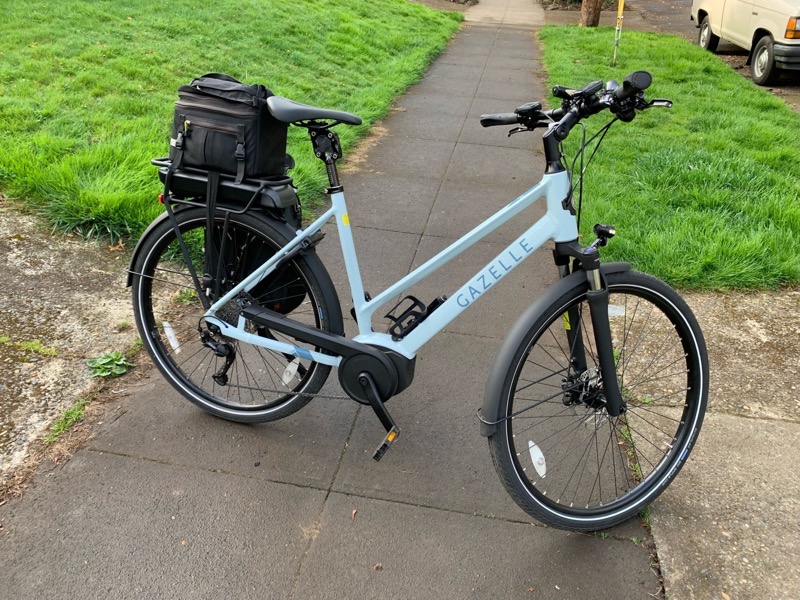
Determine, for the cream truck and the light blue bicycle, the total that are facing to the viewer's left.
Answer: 0

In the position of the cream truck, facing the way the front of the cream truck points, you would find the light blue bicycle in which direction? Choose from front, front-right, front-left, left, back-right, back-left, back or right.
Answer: front-right

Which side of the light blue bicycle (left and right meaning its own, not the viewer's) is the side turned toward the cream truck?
left

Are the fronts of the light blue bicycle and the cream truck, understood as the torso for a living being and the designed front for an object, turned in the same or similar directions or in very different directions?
same or similar directions

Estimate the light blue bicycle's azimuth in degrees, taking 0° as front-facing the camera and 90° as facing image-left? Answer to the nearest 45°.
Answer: approximately 315°

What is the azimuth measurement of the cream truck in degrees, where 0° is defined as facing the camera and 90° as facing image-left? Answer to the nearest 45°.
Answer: approximately 315°
